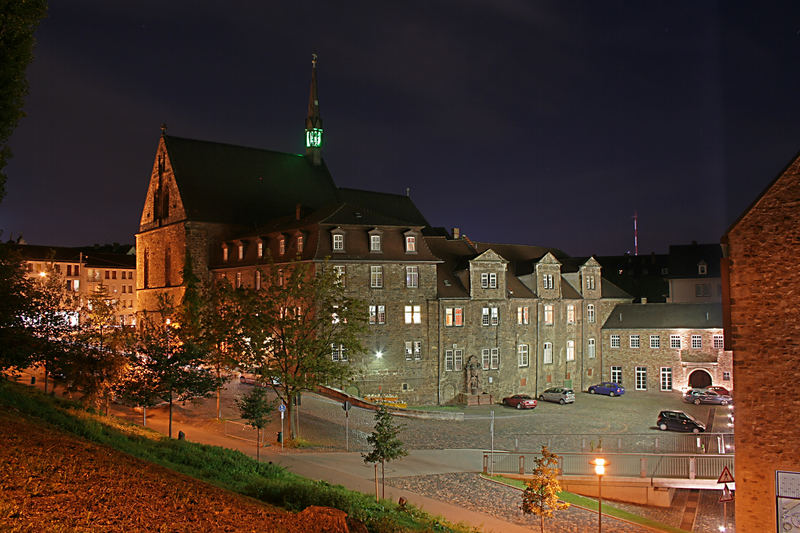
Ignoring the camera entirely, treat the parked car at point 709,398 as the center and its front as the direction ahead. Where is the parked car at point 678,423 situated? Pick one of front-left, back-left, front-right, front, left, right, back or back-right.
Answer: right

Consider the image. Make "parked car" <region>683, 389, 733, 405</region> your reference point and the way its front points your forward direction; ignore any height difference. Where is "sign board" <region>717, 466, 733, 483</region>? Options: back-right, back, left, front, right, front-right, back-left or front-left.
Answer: right

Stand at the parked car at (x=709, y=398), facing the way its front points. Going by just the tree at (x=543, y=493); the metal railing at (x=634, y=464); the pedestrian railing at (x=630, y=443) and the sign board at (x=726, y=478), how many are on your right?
4

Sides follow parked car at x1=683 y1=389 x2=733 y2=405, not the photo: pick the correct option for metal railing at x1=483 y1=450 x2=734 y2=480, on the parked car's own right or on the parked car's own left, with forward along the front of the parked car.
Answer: on the parked car's own right

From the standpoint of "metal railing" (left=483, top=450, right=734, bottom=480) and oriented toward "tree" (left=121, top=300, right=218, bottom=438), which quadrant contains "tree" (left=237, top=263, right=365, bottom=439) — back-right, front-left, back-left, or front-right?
front-right

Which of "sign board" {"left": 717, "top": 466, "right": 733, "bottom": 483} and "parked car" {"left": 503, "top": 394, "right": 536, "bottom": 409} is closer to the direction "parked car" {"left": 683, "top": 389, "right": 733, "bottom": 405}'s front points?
the sign board

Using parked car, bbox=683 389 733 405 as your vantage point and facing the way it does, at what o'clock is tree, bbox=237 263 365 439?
The tree is roughly at 4 o'clock from the parked car.

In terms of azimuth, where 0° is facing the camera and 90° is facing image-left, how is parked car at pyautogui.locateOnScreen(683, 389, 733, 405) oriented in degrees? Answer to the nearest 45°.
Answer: approximately 270°

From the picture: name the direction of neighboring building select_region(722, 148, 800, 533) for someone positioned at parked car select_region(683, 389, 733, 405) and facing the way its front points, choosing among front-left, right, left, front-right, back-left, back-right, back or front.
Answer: right

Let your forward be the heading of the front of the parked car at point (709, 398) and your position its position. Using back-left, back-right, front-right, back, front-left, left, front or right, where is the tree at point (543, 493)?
right

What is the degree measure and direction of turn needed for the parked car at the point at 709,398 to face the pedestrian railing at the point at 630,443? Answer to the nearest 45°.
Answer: approximately 90° to its right
